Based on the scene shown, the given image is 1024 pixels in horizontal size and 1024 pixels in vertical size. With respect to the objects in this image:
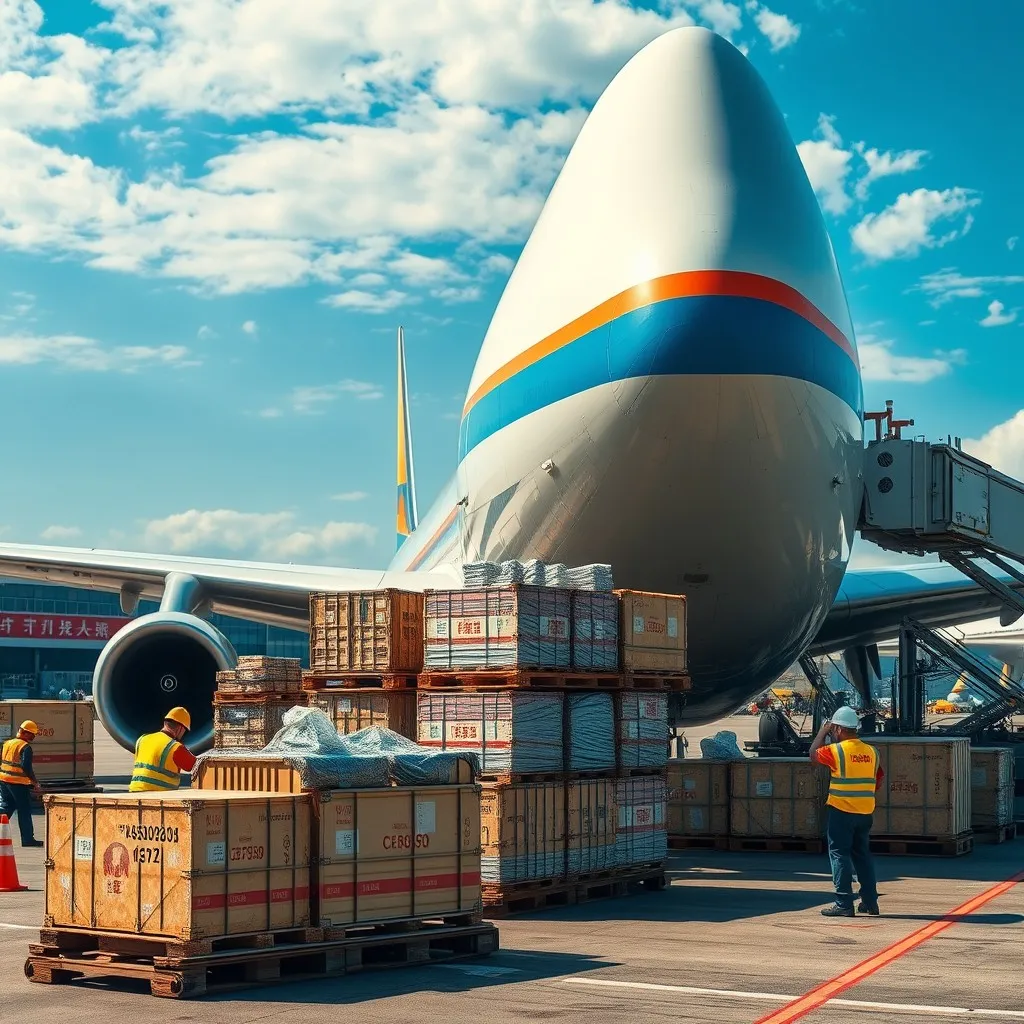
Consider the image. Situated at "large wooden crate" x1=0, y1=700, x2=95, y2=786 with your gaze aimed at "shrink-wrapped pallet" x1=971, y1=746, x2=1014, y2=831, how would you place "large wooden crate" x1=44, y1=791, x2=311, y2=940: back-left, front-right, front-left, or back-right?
front-right

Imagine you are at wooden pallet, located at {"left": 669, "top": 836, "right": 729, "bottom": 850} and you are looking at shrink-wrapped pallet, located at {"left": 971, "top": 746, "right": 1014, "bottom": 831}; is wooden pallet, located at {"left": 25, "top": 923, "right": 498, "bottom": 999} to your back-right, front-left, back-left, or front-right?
back-right

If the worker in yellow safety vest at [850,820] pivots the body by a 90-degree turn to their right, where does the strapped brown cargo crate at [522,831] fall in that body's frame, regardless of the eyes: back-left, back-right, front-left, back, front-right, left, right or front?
back-left

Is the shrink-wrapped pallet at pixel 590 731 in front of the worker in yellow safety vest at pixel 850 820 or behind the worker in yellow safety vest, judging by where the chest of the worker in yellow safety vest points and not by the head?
in front

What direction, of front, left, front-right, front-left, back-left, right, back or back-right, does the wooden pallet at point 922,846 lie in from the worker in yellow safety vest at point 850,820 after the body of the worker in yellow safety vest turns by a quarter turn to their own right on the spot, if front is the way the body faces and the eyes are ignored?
front-left

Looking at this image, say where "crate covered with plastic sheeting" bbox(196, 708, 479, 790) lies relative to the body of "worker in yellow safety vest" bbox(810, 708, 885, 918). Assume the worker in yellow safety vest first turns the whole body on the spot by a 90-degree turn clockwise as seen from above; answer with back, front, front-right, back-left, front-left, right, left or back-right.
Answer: back

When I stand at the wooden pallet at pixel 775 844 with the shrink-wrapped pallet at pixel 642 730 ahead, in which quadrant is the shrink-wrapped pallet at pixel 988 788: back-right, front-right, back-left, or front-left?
back-left

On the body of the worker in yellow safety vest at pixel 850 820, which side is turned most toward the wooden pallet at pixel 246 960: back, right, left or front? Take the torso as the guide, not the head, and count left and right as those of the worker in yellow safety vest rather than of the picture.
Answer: left

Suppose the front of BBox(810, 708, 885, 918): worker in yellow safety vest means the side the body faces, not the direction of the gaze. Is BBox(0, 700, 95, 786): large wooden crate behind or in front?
in front

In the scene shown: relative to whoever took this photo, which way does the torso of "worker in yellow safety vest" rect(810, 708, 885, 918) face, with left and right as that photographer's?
facing away from the viewer and to the left of the viewer

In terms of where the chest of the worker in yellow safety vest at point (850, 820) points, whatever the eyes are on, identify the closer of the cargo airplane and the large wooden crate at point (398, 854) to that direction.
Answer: the cargo airplane

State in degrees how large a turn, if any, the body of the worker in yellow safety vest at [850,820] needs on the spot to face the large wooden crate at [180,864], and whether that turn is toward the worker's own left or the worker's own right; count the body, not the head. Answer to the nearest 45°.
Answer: approximately 90° to the worker's own left

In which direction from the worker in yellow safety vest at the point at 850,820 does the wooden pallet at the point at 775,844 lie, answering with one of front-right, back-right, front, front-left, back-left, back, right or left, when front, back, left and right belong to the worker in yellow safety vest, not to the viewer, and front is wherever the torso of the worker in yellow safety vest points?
front-right
